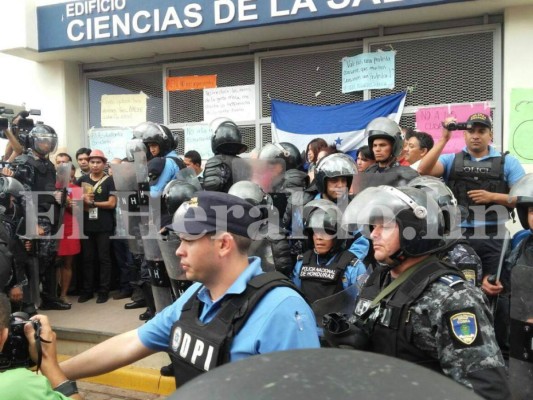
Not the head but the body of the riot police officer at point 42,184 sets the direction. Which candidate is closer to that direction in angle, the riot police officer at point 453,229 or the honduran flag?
the riot police officer

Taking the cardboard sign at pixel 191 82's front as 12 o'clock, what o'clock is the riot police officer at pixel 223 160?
The riot police officer is roughly at 12 o'clock from the cardboard sign.

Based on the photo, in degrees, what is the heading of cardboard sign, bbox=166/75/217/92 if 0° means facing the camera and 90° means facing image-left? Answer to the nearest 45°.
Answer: approximately 0°

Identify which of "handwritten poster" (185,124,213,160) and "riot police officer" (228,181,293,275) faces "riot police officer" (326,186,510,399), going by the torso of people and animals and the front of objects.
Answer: the handwritten poster

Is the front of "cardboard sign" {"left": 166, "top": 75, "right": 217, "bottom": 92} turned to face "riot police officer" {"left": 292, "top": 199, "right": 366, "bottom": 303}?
yes

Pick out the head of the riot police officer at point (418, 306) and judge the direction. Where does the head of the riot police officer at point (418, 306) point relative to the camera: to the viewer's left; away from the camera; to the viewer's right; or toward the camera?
to the viewer's left
